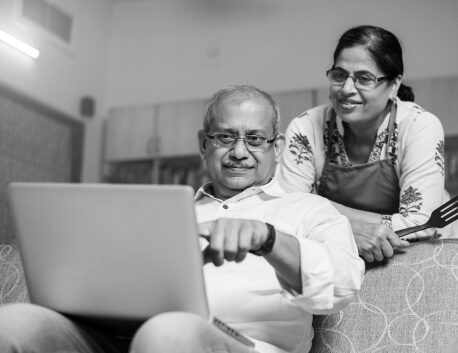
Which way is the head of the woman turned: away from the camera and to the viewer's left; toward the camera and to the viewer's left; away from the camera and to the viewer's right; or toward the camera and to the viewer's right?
toward the camera and to the viewer's left

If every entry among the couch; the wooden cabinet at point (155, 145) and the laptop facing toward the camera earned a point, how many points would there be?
2

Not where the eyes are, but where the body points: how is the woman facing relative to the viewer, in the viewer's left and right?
facing the viewer and to the left of the viewer

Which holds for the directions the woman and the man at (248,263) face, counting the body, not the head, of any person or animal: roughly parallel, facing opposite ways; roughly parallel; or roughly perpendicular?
roughly parallel

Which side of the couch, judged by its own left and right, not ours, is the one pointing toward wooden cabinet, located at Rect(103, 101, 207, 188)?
back

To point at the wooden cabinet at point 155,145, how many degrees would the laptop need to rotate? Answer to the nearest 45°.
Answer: approximately 45° to its left

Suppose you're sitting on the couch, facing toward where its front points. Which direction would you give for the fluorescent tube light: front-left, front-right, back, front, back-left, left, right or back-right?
back-right

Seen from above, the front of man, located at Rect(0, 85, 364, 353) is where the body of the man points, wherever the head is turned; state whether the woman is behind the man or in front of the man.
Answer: behind

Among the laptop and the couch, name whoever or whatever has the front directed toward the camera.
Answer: the couch

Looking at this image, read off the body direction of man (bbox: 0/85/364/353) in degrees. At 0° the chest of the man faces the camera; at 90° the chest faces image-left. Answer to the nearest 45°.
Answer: approximately 45°

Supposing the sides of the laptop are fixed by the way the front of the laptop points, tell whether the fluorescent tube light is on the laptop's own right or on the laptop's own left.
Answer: on the laptop's own left

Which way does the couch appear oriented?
toward the camera

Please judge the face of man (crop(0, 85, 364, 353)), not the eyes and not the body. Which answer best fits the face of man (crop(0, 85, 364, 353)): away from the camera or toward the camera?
toward the camera

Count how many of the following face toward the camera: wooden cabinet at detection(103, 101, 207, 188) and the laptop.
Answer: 1
